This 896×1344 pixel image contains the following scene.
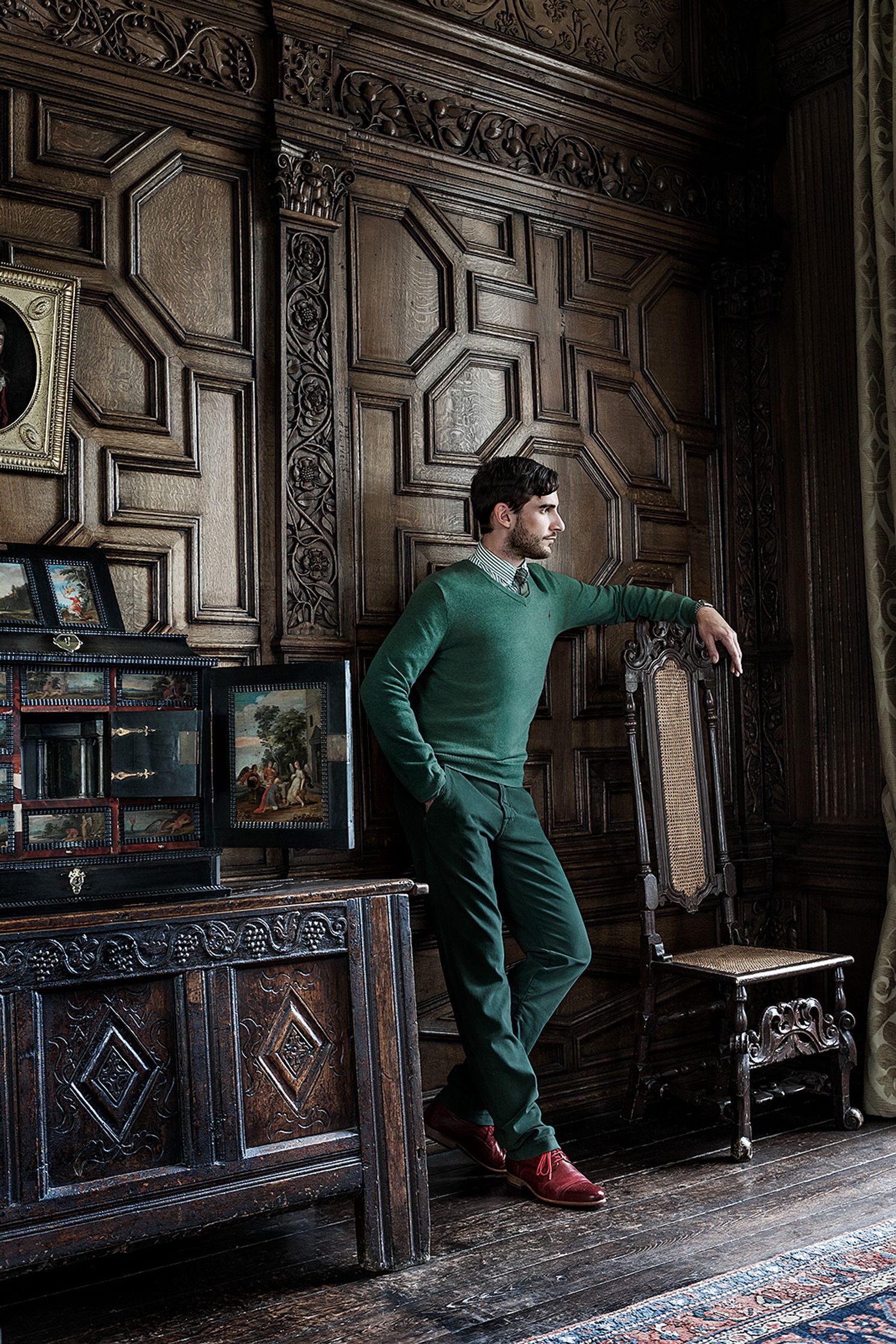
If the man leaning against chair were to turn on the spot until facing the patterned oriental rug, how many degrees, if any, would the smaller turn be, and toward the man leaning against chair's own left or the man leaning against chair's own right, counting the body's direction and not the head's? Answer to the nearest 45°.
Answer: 0° — they already face it

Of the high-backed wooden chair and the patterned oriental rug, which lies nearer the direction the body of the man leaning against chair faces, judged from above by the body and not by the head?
the patterned oriental rug

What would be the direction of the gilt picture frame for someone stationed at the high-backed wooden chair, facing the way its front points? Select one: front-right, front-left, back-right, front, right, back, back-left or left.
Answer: right

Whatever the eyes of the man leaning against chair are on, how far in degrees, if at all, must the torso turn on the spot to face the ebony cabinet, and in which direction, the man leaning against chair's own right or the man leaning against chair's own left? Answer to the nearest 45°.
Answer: approximately 90° to the man leaning against chair's own right

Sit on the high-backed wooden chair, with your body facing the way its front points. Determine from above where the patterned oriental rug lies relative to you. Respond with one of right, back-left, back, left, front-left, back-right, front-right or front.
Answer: front-right

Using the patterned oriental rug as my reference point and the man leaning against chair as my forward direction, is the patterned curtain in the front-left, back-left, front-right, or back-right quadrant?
front-right

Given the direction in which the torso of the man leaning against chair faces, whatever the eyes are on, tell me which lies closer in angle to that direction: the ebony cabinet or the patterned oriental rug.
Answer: the patterned oriental rug

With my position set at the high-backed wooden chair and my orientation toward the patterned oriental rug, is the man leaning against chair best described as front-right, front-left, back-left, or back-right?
front-right

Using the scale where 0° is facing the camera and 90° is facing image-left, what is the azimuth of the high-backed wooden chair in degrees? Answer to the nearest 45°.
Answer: approximately 315°

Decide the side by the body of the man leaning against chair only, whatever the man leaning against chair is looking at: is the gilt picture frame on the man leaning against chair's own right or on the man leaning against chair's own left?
on the man leaning against chair's own right

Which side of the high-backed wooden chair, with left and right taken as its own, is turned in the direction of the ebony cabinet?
right

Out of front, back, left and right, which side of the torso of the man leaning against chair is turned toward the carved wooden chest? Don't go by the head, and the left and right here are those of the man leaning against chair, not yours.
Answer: right

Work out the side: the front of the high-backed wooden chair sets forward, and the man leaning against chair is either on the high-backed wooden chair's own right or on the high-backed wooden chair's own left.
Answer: on the high-backed wooden chair's own right

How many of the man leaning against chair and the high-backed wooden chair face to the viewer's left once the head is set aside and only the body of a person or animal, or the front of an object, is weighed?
0
